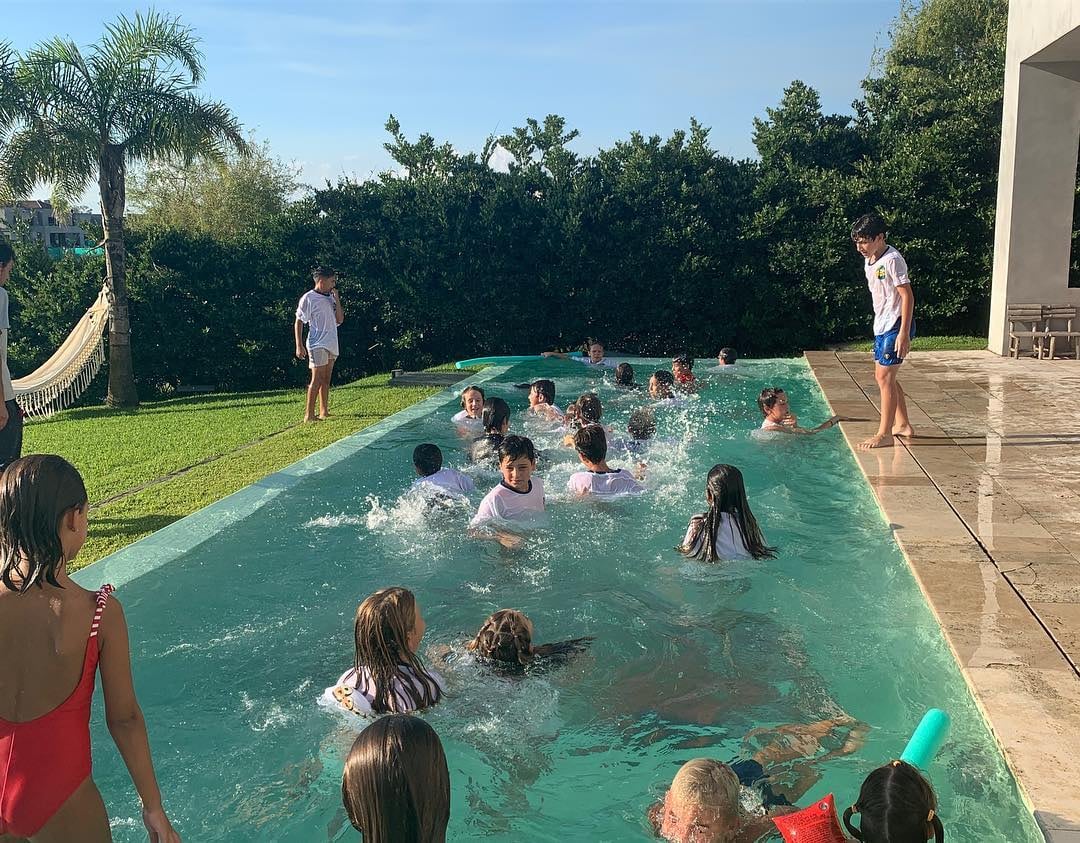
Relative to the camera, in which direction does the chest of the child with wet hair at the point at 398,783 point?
away from the camera

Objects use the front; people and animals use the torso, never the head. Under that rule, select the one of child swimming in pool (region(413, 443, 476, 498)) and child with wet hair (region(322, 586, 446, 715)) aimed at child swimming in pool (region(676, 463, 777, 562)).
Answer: the child with wet hair

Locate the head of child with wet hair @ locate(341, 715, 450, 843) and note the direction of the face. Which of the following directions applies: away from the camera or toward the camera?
away from the camera

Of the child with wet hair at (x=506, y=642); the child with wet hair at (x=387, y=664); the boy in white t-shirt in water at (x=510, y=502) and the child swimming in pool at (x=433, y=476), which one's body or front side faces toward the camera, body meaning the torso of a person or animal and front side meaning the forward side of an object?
the boy in white t-shirt in water

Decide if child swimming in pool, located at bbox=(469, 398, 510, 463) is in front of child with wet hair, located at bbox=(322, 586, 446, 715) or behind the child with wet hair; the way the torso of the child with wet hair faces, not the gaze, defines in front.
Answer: in front

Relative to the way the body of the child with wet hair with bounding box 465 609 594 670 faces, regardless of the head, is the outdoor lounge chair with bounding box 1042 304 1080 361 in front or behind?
in front

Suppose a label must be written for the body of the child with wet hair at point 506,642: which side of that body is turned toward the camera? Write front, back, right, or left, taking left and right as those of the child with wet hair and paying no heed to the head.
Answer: back

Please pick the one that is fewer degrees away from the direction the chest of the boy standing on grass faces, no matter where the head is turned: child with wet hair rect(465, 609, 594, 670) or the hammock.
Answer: the child with wet hair

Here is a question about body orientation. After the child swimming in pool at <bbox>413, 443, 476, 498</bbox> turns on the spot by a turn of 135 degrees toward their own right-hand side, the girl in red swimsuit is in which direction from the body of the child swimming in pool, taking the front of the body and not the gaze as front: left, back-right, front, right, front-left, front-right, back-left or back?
right

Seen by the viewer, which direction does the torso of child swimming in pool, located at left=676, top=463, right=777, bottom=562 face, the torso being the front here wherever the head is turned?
away from the camera

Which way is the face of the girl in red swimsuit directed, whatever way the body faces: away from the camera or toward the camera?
away from the camera

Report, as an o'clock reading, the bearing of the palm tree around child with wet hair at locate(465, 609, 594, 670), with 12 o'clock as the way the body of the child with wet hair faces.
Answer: The palm tree is roughly at 11 o'clock from the child with wet hair.

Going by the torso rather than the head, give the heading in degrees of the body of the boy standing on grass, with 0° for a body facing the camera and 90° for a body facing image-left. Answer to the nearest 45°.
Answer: approximately 315°

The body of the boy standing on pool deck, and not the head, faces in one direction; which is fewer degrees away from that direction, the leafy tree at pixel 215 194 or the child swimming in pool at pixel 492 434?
the child swimming in pool

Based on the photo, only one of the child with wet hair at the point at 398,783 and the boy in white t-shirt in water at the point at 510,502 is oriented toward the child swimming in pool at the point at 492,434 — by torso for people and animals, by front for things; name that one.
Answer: the child with wet hair
